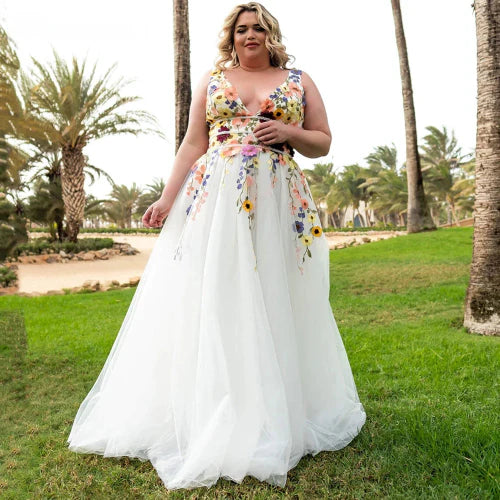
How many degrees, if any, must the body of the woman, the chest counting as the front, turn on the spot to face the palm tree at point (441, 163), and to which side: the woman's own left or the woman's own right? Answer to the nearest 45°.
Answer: approximately 135° to the woman's own left

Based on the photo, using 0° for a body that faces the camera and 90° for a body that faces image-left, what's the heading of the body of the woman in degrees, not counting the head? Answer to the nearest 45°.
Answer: approximately 0°

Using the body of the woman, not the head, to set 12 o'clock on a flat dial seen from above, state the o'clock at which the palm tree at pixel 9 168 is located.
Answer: The palm tree is roughly at 5 o'clock from the woman.

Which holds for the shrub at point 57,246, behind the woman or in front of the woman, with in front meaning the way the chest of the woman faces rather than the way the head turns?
behind

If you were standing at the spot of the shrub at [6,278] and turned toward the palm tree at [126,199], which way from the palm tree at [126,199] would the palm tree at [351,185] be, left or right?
right

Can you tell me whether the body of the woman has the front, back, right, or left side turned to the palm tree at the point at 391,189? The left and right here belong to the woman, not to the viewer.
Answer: back

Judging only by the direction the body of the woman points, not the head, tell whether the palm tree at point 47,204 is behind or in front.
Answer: behind
